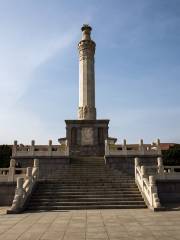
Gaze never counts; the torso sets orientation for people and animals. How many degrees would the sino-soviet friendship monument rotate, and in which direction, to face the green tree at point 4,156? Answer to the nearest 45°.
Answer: approximately 135° to its right

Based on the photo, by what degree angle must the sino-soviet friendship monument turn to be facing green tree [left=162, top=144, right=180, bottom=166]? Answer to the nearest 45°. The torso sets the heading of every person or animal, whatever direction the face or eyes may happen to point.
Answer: approximately 135° to its left

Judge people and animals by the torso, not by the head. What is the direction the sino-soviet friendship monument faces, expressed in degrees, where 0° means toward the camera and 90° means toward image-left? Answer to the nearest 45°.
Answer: approximately 0°
